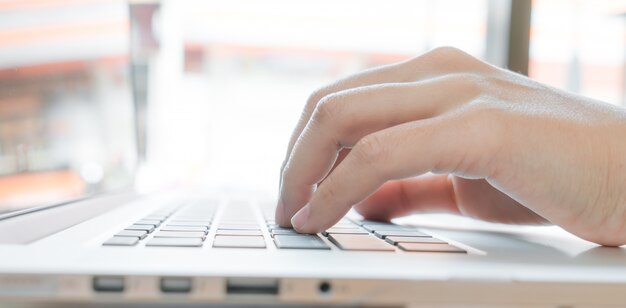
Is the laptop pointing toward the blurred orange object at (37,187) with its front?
no
